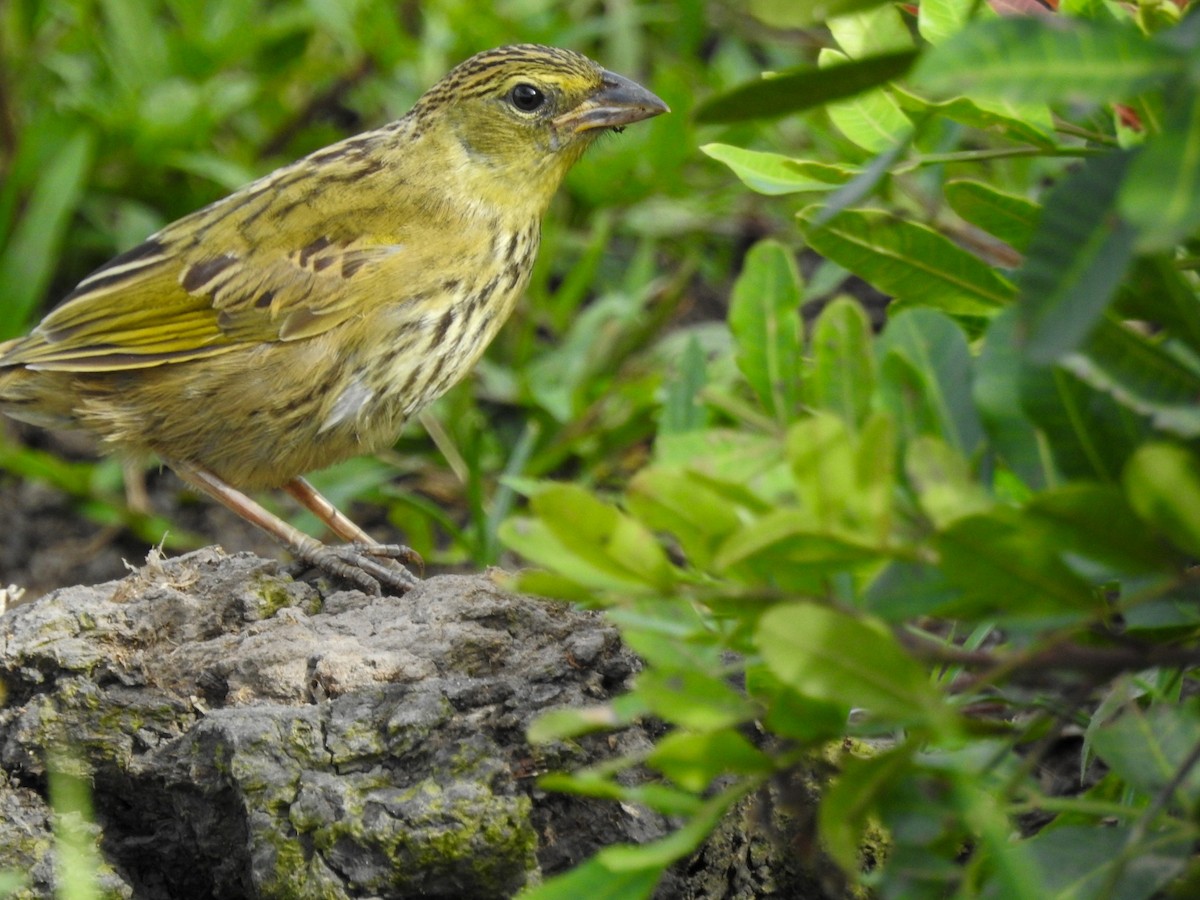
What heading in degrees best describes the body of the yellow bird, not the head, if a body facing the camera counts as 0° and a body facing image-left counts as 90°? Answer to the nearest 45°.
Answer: approximately 270°

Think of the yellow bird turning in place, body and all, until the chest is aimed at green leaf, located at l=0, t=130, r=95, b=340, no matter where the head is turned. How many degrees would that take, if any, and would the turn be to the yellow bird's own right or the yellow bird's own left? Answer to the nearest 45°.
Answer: approximately 135° to the yellow bird's own left
